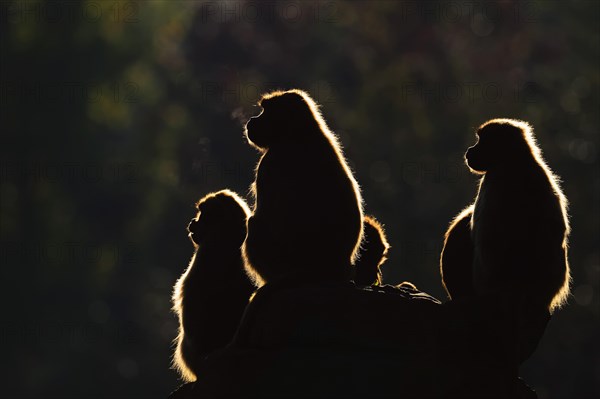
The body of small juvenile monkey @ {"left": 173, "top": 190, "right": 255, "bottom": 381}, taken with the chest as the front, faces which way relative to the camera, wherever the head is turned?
to the viewer's left

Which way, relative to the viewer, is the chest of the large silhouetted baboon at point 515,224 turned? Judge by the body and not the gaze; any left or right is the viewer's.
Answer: facing to the left of the viewer

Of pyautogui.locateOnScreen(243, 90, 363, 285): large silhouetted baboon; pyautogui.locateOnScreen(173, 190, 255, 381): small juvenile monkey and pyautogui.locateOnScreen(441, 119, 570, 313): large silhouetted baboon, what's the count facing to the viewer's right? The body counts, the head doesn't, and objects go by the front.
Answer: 0

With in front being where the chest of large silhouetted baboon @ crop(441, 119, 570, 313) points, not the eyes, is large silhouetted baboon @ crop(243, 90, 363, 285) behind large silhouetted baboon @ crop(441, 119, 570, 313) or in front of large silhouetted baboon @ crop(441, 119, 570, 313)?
in front

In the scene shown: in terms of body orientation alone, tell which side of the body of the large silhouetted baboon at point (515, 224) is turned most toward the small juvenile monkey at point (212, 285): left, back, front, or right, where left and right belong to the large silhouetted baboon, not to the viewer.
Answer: front

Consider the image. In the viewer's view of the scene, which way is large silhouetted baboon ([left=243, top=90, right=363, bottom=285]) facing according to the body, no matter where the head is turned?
to the viewer's left

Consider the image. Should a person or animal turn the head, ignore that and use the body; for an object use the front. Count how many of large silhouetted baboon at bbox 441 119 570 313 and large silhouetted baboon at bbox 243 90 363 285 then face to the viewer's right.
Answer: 0
